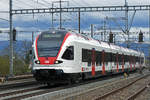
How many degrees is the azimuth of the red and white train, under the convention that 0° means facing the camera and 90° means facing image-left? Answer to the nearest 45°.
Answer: approximately 45°

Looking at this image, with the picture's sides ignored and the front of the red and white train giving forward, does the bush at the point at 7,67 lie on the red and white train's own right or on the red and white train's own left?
on the red and white train's own right

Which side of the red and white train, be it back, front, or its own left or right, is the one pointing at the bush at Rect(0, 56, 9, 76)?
right
